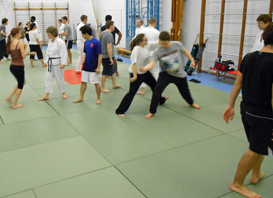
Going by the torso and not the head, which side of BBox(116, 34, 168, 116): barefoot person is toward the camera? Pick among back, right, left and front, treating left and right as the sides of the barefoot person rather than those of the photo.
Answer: right

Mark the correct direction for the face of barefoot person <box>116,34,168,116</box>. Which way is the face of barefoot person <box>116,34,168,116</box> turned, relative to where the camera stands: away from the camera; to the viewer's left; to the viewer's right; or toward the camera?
to the viewer's right

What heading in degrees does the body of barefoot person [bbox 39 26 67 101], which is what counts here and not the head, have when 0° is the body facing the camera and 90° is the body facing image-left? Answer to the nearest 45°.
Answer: approximately 45°
